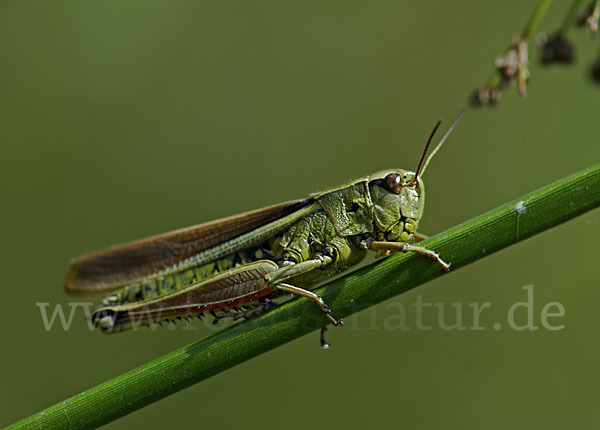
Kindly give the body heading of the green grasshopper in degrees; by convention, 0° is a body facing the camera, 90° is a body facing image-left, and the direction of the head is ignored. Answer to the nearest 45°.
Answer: approximately 270°
